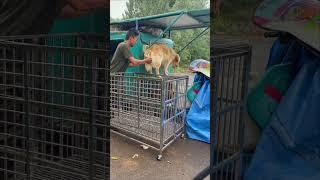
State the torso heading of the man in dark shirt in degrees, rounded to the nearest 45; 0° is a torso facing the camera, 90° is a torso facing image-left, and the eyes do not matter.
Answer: approximately 270°
